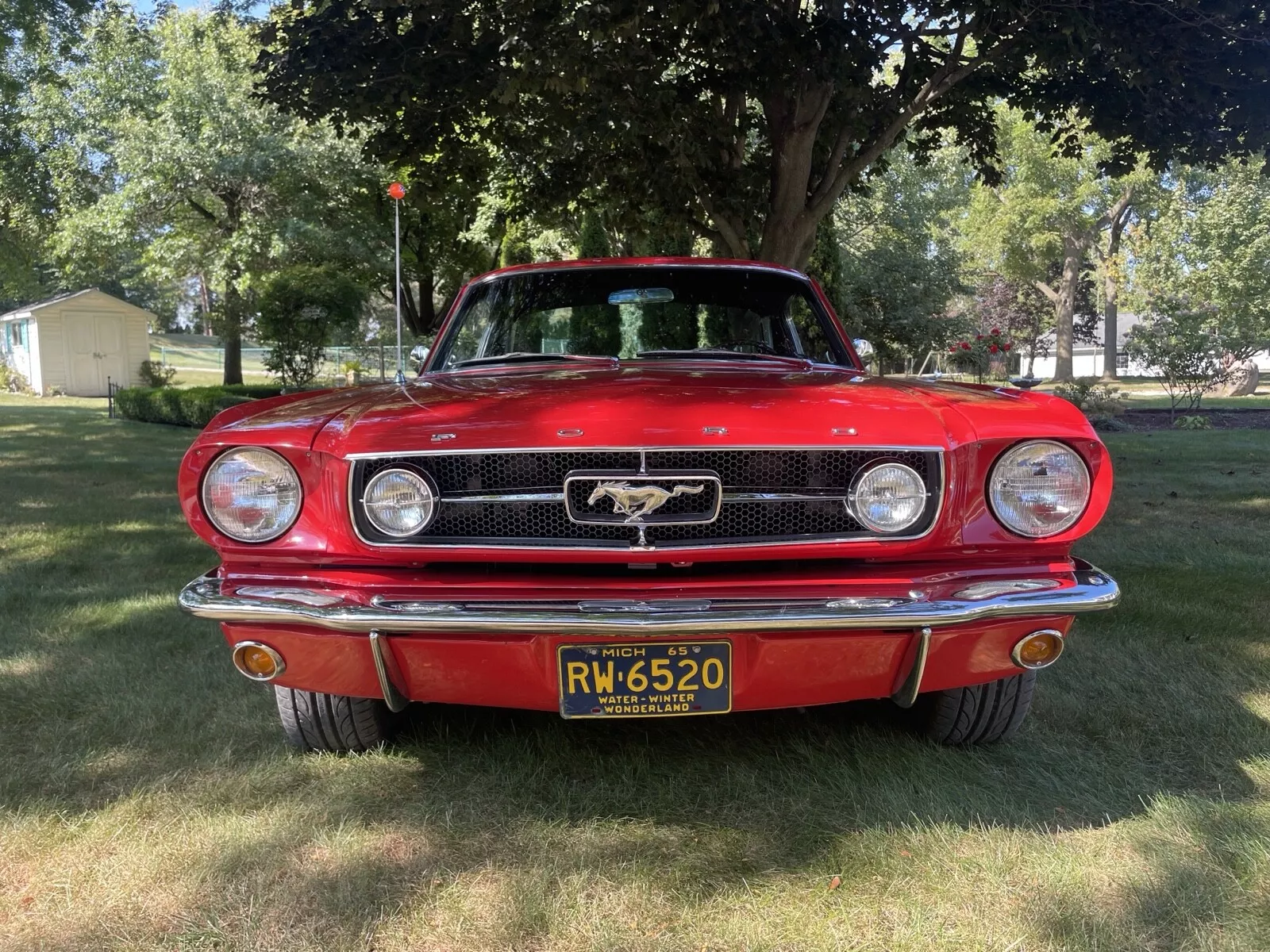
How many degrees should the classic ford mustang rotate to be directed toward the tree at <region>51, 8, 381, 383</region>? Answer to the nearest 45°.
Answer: approximately 135° to its right

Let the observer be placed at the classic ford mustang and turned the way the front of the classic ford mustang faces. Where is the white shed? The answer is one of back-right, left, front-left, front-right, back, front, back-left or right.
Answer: back-right

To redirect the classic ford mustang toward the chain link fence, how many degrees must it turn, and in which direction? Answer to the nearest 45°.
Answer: approximately 180°

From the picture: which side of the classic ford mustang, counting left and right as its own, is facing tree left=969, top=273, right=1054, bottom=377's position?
back

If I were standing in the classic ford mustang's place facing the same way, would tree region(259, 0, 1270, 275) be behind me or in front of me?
behind

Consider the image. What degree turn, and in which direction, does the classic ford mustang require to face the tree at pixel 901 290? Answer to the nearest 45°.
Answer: approximately 180°

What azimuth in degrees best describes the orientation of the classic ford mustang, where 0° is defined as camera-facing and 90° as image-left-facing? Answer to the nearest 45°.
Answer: approximately 0°

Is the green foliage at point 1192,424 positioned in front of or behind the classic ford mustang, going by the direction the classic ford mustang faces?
behind

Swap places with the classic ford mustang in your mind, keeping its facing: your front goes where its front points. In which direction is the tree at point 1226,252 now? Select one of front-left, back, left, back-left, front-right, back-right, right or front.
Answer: back-left

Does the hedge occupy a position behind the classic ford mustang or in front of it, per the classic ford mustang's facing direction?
behind

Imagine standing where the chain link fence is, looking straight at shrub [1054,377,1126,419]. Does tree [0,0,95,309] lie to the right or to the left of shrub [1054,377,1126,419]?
right

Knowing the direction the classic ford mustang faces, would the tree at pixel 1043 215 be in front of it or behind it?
behind

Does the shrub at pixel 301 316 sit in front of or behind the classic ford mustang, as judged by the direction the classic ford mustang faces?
behind
